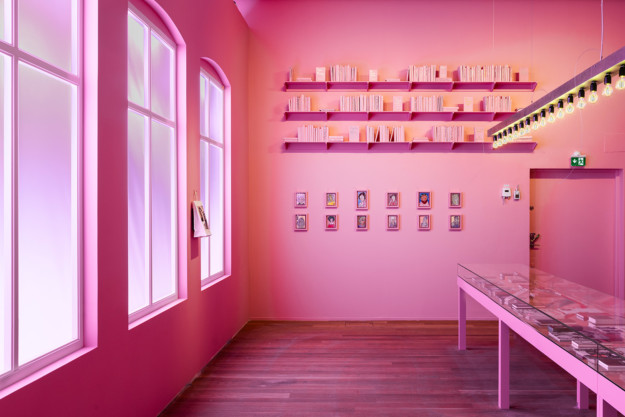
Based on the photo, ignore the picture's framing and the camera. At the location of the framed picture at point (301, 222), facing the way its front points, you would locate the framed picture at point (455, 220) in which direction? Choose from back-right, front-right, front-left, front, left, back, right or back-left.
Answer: left

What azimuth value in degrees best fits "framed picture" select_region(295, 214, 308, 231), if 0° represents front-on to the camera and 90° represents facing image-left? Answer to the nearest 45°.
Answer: approximately 0°

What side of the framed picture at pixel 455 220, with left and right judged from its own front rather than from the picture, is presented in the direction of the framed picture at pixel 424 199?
right

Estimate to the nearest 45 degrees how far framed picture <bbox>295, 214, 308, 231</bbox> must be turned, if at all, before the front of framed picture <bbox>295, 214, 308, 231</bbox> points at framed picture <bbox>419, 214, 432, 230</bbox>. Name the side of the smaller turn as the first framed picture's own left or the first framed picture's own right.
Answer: approximately 90° to the first framed picture's own left

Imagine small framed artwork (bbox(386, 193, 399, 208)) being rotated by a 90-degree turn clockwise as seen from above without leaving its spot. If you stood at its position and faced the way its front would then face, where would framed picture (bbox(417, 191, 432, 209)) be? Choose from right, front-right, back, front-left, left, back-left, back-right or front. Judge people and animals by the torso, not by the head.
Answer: back

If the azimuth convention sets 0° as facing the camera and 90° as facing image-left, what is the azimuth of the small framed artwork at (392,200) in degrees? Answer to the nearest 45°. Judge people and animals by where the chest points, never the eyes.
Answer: approximately 0°

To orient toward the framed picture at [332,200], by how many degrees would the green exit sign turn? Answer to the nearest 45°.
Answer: approximately 45° to its right
